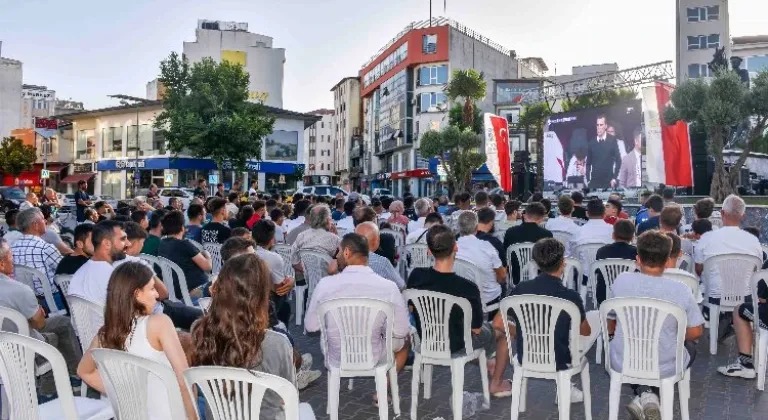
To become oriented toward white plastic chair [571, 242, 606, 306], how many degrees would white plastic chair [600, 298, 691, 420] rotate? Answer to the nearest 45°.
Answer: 0° — it already faces it

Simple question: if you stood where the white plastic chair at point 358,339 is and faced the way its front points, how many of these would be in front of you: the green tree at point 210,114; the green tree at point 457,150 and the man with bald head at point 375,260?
3

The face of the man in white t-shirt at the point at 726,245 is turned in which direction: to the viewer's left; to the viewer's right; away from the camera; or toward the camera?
away from the camera

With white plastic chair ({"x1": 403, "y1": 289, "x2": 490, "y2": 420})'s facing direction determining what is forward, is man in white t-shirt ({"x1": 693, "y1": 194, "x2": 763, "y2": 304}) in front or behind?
in front

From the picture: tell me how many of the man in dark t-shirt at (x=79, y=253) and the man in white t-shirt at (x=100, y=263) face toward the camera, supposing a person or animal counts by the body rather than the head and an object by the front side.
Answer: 0

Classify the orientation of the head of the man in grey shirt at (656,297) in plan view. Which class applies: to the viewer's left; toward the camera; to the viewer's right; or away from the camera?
away from the camera

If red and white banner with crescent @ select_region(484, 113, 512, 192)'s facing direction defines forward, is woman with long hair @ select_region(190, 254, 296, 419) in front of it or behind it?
in front

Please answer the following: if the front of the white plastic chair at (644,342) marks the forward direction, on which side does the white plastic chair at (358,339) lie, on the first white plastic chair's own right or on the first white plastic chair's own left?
on the first white plastic chair's own left

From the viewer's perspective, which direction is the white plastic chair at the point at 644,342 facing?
away from the camera

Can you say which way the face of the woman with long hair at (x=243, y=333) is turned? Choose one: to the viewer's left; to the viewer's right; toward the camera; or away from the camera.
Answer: away from the camera

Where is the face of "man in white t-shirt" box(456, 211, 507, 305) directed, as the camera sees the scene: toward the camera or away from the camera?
away from the camera

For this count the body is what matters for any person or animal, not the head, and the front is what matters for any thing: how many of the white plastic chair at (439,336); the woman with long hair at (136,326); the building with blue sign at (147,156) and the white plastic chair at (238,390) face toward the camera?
1

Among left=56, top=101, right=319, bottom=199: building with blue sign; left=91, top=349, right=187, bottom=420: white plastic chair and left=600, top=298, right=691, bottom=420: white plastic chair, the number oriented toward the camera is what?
1

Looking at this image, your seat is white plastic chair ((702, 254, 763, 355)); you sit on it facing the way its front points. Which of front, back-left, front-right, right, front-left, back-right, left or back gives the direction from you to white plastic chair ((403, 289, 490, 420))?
back-left

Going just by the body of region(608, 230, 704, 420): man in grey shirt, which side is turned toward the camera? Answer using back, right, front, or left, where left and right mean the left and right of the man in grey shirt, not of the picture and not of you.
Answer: back

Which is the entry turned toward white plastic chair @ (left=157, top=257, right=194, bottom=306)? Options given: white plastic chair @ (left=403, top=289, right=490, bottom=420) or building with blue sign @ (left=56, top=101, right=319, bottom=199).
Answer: the building with blue sign

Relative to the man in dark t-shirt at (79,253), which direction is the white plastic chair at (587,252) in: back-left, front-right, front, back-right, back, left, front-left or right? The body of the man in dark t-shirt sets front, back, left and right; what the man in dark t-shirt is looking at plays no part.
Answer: front-right

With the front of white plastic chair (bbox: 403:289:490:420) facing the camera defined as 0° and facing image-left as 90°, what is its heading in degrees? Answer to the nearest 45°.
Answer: approximately 225°

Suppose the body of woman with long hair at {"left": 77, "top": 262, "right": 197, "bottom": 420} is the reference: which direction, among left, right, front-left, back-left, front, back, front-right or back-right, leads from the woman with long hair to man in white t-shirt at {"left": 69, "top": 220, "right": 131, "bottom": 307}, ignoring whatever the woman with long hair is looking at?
front-left
